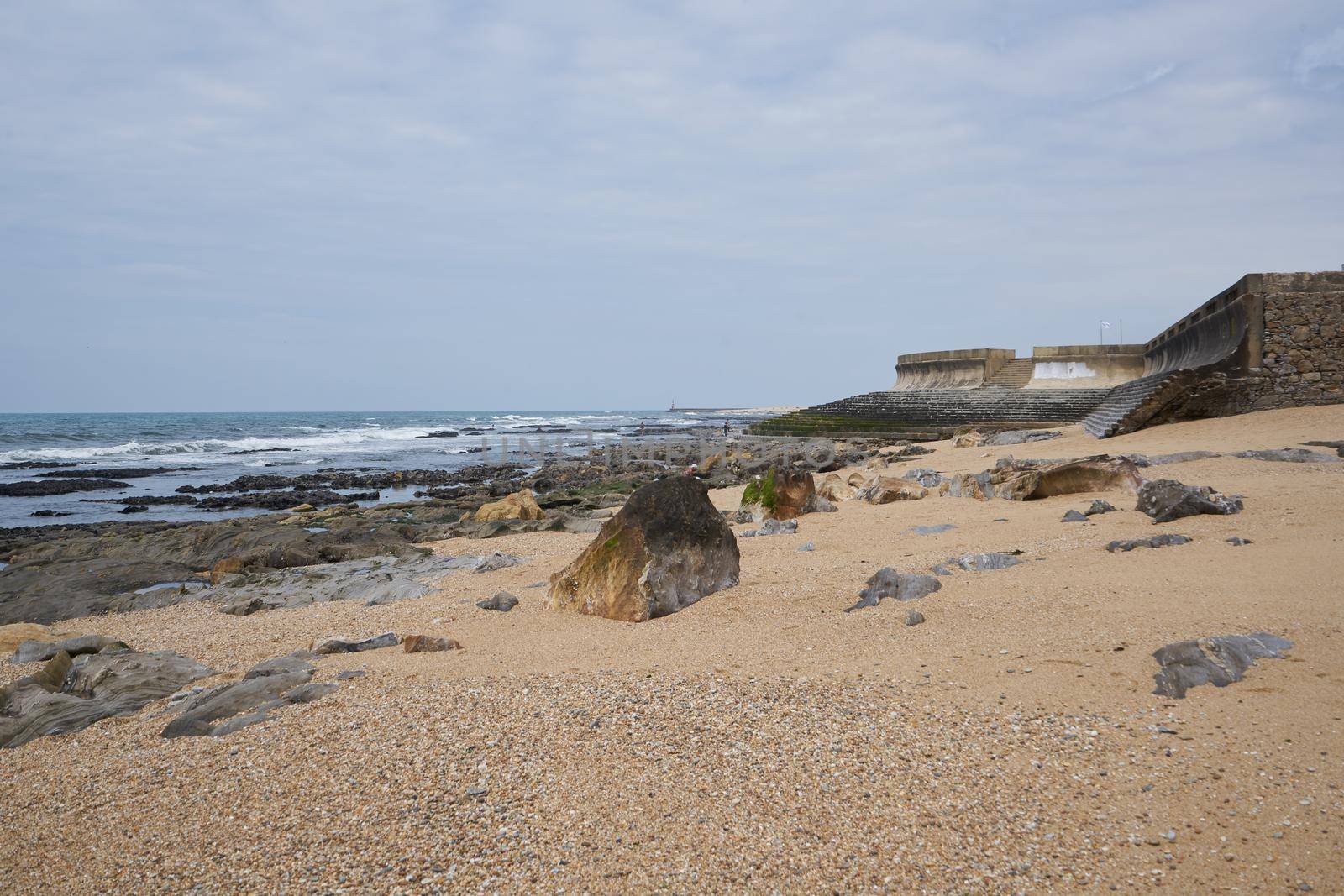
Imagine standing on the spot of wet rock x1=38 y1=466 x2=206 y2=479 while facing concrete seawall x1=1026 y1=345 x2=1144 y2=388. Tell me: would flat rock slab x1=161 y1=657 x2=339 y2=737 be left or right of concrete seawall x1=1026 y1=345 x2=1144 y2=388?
right

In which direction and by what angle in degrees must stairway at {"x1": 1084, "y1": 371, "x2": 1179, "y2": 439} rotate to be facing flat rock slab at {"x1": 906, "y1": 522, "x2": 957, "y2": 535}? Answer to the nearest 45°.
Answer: approximately 45° to its left

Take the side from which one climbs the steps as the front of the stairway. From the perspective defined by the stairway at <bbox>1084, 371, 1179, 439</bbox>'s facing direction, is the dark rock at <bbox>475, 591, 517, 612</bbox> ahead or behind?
ahead

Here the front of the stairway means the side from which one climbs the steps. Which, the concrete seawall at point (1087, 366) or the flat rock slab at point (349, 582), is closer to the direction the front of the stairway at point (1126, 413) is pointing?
the flat rock slab

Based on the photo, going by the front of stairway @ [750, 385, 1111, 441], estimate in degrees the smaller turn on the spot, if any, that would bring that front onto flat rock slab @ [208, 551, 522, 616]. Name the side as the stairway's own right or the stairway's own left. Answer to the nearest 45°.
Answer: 0° — it already faces it

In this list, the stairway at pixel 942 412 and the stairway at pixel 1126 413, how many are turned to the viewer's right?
0

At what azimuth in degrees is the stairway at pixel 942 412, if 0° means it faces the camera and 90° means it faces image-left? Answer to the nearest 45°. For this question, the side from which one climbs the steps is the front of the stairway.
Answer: approximately 0°

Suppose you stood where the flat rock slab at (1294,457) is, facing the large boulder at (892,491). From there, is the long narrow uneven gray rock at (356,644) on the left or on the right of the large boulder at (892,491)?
left

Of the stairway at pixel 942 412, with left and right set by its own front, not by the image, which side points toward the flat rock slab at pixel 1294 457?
front

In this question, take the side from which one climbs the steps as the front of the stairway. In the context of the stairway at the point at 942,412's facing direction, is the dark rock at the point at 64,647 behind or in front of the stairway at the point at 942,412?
in front

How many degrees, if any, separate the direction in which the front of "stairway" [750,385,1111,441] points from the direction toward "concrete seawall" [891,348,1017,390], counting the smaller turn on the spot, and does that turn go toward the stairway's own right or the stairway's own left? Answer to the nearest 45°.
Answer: approximately 180°

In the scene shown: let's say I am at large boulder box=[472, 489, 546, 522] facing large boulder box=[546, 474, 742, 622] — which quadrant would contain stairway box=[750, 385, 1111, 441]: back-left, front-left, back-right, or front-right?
back-left

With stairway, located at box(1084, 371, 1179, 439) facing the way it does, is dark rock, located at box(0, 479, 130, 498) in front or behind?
in front

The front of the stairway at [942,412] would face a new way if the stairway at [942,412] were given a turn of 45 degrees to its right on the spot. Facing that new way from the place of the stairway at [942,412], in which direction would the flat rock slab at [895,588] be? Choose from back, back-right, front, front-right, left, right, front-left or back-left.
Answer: front-left
